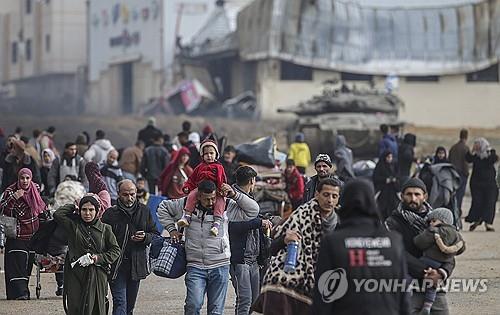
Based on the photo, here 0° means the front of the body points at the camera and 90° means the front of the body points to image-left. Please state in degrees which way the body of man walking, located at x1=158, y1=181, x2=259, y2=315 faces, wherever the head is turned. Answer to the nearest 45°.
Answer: approximately 0°

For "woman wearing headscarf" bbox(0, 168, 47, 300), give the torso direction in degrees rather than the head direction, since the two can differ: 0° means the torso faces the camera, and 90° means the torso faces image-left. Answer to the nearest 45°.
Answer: approximately 0°

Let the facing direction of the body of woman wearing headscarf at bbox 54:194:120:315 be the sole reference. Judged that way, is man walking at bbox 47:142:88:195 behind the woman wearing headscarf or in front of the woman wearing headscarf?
behind

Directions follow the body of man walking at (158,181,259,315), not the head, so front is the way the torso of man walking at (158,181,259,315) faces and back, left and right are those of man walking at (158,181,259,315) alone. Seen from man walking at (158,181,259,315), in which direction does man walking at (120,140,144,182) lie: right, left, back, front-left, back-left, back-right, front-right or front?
back

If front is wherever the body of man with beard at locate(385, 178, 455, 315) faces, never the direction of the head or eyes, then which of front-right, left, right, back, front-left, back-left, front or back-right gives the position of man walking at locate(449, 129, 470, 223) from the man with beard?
back
